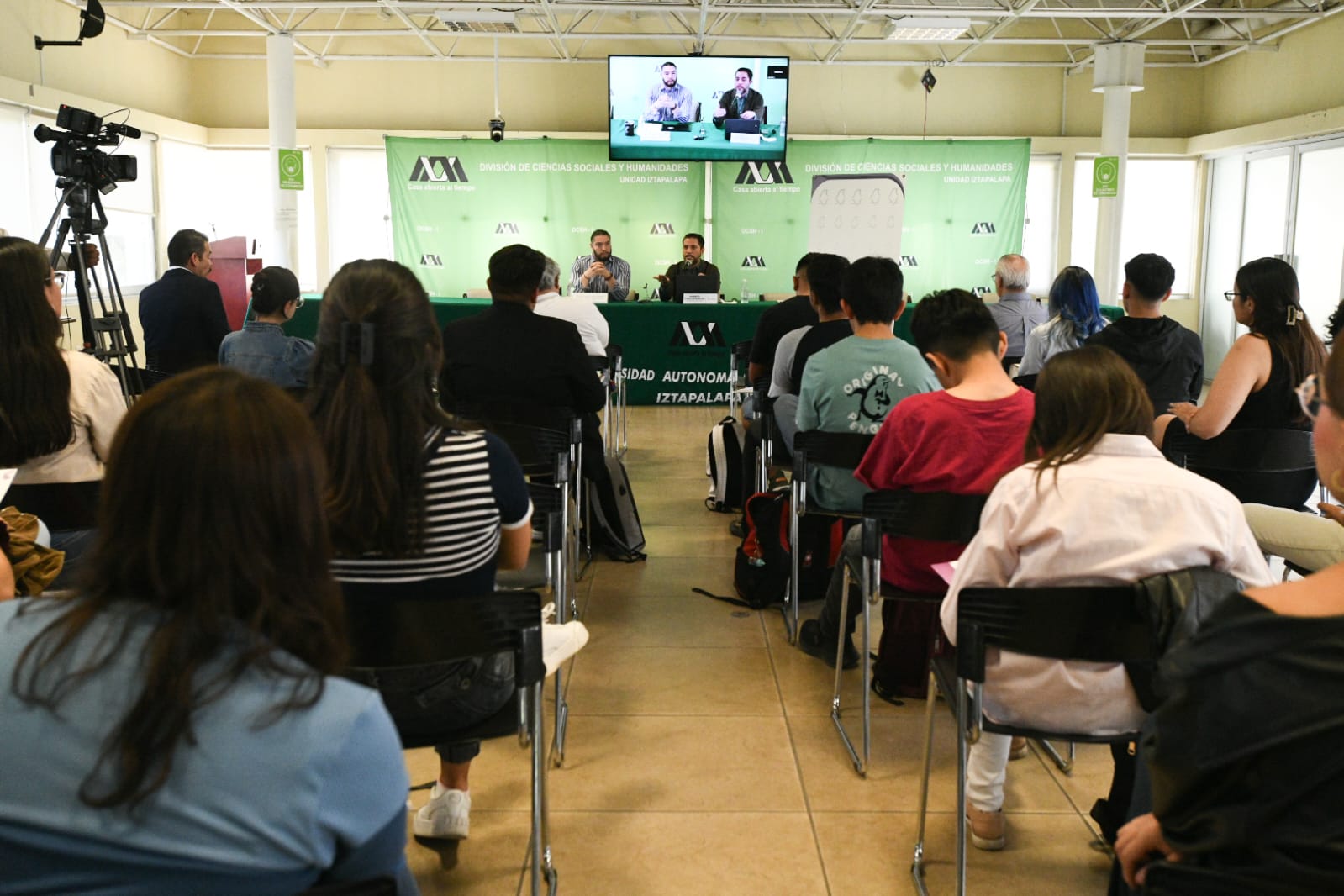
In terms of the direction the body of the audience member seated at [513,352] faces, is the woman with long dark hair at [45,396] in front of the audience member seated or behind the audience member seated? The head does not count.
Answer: behind

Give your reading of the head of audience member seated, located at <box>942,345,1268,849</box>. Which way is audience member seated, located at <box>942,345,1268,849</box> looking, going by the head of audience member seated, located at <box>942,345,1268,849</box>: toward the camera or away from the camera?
away from the camera

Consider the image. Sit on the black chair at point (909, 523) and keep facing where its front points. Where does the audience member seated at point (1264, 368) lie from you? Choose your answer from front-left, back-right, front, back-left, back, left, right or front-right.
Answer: front-right

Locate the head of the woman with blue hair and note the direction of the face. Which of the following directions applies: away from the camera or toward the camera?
away from the camera

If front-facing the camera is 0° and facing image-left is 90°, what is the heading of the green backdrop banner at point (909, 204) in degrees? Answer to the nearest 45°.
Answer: approximately 0°

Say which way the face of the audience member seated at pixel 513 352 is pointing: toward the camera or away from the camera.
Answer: away from the camera

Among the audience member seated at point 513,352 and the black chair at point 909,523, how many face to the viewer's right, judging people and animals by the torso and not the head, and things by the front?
0

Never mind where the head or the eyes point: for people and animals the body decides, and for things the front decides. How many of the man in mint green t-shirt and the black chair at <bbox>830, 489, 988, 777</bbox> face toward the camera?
0

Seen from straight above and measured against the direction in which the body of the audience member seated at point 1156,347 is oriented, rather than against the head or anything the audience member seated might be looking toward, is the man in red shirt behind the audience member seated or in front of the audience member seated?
behind

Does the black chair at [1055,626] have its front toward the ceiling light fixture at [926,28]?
yes

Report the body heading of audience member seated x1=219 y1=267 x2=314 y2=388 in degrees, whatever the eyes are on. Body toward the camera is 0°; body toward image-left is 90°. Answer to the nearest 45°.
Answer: approximately 225°

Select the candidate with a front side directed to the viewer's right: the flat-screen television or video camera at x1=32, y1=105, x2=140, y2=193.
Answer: the video camera

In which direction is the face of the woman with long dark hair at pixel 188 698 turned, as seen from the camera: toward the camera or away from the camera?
away from the camera

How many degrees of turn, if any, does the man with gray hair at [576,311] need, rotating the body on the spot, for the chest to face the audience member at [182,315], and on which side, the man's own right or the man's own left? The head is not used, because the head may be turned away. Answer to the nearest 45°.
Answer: approximately 90° to the man's own left

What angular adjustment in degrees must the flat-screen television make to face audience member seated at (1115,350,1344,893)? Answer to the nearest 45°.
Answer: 0° — it already faces them

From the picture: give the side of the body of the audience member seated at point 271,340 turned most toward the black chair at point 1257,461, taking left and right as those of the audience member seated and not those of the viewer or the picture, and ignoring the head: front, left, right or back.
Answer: right

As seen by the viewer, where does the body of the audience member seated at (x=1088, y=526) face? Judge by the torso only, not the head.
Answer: away from the camera
